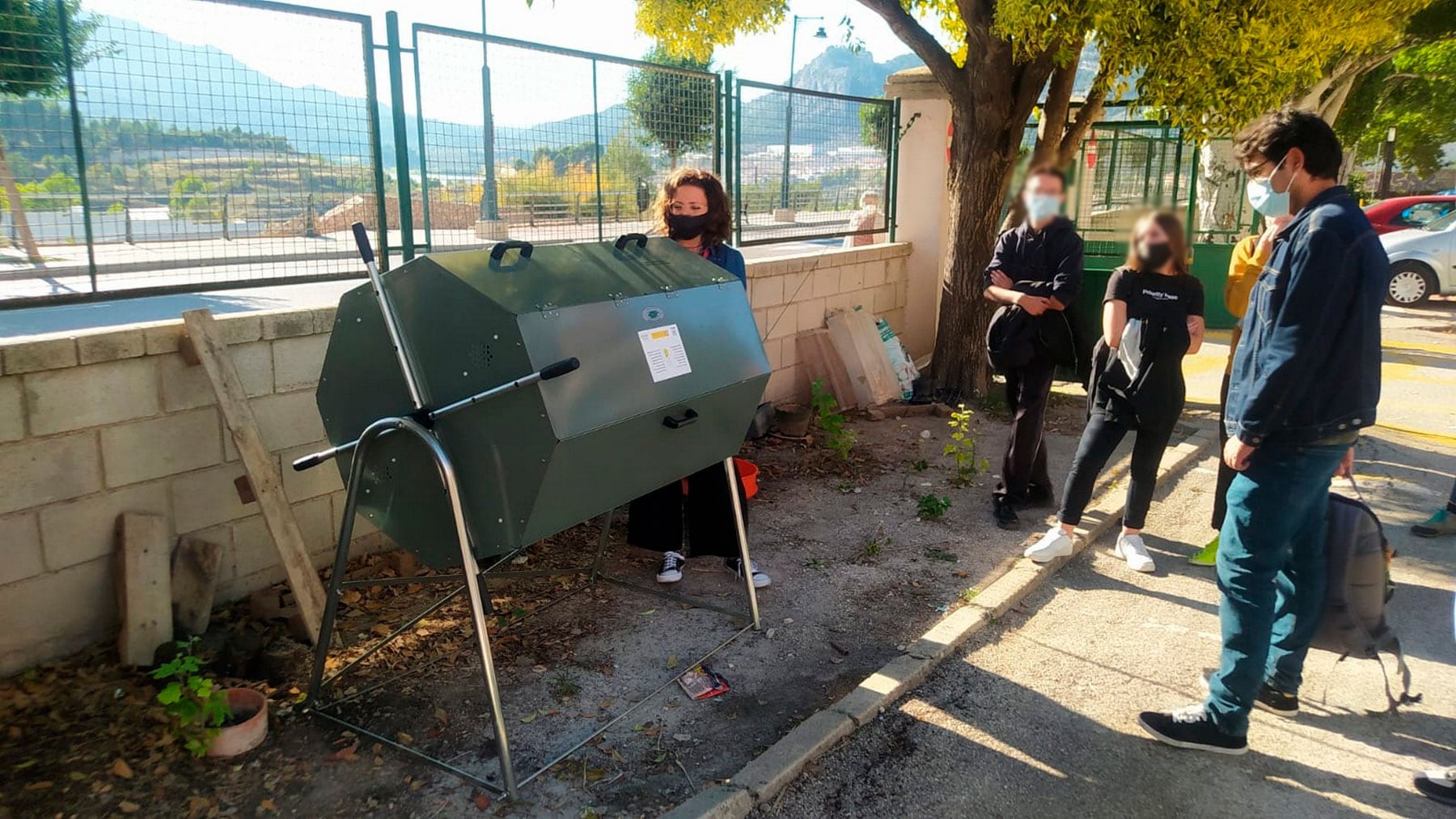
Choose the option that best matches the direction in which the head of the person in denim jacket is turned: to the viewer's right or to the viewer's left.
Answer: to the viewer's left

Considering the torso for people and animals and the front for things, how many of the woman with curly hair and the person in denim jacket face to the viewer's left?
1

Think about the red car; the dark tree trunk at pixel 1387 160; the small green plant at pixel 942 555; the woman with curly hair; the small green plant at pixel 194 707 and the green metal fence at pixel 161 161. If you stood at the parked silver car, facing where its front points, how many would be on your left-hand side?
4

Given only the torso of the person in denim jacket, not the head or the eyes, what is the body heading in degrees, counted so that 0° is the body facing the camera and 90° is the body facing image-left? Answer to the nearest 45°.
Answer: approximately 90°

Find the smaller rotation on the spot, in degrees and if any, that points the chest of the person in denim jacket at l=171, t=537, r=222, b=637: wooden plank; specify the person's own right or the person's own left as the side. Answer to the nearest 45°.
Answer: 0° — they already face it

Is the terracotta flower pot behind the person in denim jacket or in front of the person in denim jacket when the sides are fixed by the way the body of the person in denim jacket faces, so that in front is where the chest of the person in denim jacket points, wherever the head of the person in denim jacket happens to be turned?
in front

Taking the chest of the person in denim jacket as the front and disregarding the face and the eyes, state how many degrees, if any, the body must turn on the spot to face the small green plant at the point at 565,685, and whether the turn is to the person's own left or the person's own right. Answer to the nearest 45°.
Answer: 0° — they already face it

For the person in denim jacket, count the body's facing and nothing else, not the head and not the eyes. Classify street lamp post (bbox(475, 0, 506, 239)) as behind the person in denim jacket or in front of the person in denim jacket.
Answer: in front

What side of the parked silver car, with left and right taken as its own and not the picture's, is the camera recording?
left

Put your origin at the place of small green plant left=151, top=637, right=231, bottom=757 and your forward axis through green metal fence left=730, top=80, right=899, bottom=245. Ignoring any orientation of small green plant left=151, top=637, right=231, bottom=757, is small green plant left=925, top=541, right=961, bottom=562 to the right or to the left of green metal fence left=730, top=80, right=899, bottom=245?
right

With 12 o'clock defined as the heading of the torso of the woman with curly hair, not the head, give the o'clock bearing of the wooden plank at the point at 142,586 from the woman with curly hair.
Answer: The wooden plank is roughly at 2 o'clock from the woman with curly hair.
